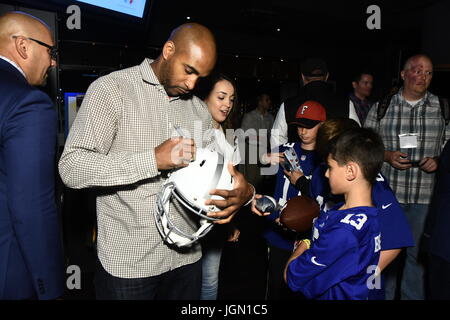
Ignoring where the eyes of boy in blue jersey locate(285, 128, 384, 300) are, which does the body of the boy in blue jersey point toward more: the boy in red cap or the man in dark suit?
the man in dark suit

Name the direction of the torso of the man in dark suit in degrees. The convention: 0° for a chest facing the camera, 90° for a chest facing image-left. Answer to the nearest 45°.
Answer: approximately 225°

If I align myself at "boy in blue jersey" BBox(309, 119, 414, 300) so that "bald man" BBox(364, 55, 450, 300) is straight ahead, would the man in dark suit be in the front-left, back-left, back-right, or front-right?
back-left

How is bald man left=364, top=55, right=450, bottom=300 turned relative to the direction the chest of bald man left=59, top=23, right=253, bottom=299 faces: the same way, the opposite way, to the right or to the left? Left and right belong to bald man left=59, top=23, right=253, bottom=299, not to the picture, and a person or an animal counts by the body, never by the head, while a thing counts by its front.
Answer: to the right

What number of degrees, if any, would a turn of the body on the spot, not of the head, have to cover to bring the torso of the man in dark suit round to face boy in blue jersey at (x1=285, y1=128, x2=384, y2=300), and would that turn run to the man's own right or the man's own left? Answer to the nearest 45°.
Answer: approximately 45° to the man's own right

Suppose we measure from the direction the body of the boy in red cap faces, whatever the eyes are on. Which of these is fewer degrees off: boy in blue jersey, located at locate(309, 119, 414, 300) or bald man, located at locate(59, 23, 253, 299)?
the bald man

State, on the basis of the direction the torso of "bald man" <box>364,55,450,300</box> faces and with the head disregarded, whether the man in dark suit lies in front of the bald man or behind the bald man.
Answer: in front

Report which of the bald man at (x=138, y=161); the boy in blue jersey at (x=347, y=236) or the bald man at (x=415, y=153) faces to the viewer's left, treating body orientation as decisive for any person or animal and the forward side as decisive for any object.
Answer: the boy in blue jersey

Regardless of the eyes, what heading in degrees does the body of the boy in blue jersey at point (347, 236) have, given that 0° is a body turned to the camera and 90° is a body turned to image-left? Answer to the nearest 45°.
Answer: approximately 90°

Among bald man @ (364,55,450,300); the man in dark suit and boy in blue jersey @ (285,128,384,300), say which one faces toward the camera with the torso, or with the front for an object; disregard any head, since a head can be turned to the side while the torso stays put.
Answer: the bald man

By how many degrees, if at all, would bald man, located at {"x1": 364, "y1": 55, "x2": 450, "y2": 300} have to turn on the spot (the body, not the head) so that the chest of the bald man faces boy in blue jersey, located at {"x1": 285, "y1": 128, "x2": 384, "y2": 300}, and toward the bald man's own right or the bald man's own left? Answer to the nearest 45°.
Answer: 0° — they already face them

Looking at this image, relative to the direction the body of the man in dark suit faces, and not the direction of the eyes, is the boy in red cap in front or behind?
in front

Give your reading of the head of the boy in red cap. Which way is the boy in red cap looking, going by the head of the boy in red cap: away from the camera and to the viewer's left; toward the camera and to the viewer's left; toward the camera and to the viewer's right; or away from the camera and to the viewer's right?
toward the camera and to the viewer's left

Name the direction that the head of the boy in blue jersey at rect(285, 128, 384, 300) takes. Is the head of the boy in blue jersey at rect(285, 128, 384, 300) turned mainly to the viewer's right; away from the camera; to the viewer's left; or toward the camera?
to the viewer's left
